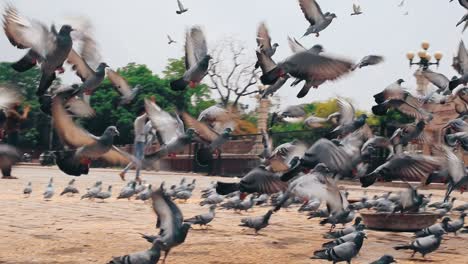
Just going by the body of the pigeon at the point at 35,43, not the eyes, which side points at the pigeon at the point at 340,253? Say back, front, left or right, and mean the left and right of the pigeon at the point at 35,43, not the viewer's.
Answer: front

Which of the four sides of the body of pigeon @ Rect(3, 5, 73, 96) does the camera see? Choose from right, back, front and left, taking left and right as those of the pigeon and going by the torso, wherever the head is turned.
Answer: right

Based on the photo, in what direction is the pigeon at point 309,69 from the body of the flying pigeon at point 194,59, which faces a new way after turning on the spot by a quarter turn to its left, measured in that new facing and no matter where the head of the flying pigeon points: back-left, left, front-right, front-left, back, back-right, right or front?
back-right

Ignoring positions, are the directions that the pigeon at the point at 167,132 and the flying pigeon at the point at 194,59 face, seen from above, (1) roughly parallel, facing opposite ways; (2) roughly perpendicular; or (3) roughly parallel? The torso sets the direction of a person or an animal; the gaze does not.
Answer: roughly parallel
